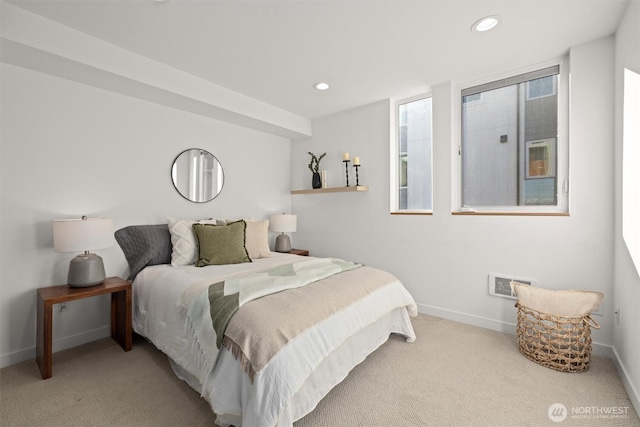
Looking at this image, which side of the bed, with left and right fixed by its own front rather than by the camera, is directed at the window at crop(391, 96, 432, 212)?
left

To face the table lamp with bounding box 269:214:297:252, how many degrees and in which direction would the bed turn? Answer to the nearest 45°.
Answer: approximately 135° to its left

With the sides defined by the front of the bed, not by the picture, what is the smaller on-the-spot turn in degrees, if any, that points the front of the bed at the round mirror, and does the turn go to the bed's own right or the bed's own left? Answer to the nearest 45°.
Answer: approximately 180°

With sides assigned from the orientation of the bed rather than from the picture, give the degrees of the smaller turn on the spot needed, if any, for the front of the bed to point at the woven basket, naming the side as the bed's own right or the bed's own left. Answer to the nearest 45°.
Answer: approximately 45° to the bed's own left

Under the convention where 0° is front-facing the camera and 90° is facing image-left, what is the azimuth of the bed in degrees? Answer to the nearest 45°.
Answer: approximately 315°

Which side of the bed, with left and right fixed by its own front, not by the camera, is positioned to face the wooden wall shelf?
left
